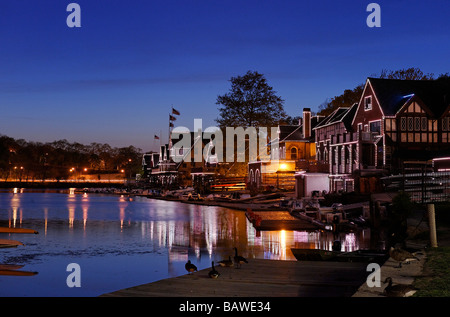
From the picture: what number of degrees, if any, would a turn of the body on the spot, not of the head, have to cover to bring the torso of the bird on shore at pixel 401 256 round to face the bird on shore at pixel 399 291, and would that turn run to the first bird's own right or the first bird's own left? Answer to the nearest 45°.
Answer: approximately 90° to the first bird's own left

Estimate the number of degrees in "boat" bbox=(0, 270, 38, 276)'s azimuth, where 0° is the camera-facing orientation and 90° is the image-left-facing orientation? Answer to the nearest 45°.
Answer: approximately 270°

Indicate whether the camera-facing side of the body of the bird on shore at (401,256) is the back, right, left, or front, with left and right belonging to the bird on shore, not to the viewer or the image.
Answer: left

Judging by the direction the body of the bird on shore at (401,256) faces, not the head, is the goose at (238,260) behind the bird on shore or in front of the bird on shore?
in front

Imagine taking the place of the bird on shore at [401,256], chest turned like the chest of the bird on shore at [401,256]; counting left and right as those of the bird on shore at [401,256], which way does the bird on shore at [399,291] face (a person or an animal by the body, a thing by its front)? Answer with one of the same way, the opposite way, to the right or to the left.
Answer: the same way

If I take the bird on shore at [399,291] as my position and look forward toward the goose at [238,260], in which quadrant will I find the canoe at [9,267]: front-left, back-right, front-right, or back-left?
front-left

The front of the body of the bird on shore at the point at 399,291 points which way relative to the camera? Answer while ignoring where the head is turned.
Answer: to the viewer's left
